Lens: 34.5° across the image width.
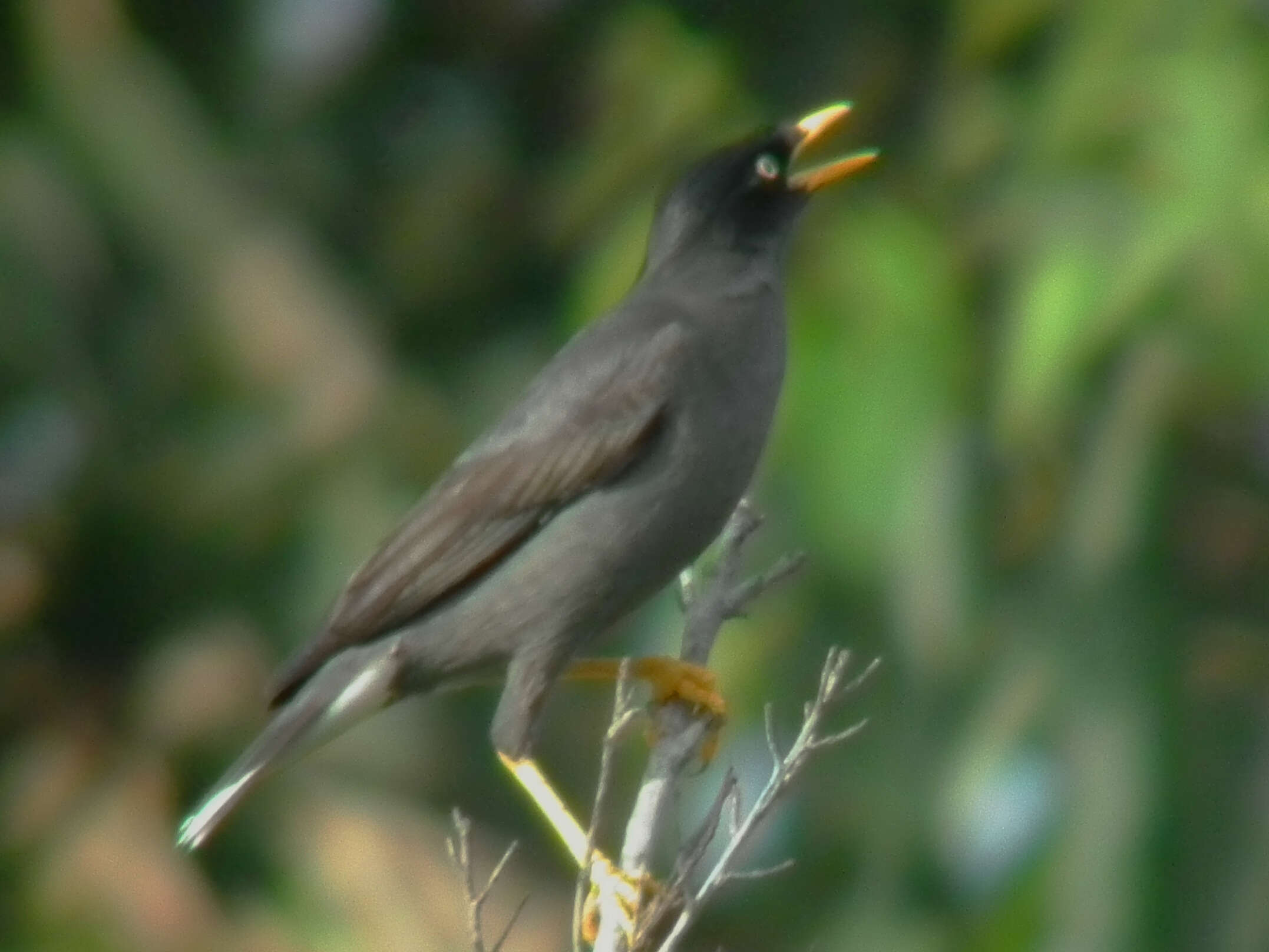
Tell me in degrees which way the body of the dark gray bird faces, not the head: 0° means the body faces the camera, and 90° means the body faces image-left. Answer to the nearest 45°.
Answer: approximately 270°

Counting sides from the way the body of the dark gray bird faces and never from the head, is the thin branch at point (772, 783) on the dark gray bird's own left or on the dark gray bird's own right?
on the dark gray bird's own right
